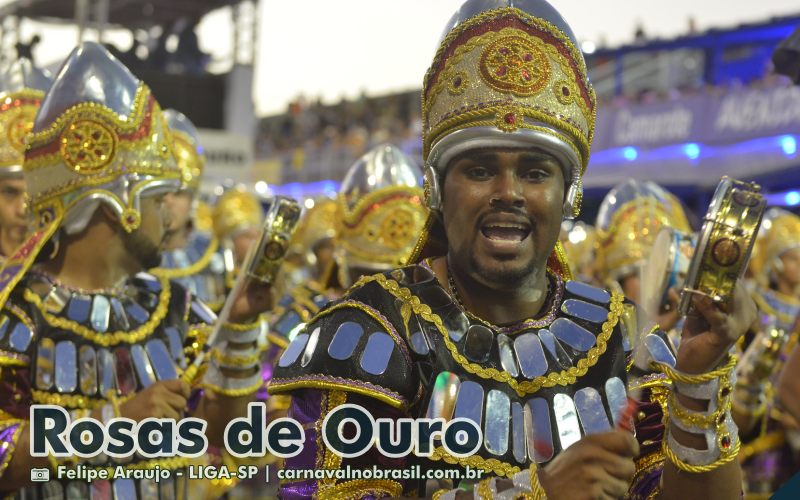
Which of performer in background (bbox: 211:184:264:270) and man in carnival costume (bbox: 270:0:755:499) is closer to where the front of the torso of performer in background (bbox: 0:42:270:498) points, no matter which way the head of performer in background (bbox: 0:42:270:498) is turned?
the man in carnival costume

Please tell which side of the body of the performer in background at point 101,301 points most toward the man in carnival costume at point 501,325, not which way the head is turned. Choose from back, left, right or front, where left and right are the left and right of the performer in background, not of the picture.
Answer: front

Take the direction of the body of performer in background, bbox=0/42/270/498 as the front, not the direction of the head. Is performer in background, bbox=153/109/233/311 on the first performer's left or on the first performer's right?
on the first performer's left

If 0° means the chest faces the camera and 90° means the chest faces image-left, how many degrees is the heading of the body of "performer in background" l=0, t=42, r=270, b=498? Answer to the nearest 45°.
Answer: approximately 315°

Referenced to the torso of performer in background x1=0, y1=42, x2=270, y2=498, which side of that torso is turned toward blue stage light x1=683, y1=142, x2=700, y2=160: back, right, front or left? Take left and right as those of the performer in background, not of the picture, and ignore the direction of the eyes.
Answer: left

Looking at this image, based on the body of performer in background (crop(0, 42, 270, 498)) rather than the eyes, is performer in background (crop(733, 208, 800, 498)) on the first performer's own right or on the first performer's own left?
on the first performer's own left

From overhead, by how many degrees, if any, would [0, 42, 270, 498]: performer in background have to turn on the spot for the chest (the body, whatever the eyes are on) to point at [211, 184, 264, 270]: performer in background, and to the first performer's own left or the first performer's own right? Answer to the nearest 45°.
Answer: approximately 135° to the first performer's own left
